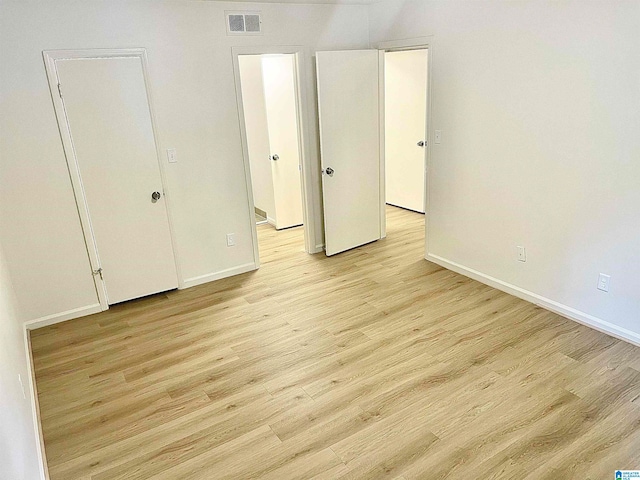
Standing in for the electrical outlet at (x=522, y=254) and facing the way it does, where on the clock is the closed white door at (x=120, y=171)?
The closed white door is roughly at 1 o'clock from the electrical outlet.

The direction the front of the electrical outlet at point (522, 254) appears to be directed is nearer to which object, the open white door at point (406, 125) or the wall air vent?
the wall air vent

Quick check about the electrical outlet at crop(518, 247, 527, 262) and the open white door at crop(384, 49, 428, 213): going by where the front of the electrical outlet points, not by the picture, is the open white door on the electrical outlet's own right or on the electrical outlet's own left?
on the electrical outlet's own right

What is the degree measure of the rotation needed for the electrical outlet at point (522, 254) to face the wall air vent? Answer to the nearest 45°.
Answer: approximately 45° to its right

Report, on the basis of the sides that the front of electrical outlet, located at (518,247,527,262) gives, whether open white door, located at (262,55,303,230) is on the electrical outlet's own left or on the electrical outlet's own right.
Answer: on the electrical outlet's own right

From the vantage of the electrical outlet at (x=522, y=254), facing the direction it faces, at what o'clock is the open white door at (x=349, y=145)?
The open white door is roughly at 2 o'clock from the electrical outlet.

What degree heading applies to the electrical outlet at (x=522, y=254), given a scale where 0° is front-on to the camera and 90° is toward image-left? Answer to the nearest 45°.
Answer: approximately 45°

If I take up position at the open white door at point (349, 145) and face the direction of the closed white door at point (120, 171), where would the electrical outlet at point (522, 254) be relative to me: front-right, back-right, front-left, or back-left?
back-left
